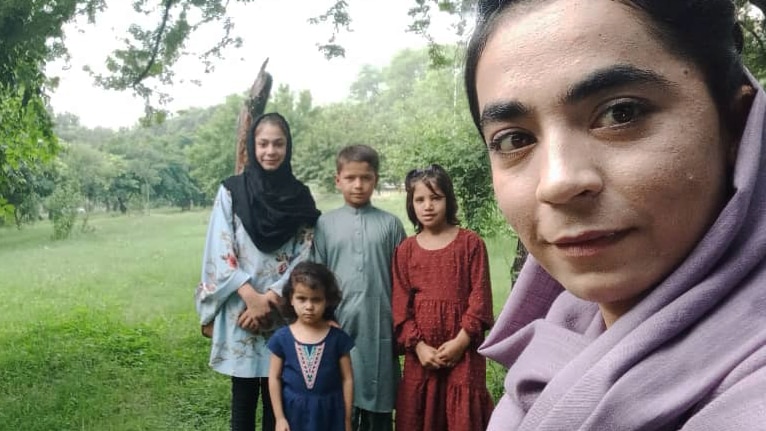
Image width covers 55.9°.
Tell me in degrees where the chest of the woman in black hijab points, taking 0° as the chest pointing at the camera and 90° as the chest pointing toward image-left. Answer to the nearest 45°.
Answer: approximately 0°

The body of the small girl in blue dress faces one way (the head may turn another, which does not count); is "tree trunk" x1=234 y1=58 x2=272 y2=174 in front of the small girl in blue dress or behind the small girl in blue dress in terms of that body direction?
behind

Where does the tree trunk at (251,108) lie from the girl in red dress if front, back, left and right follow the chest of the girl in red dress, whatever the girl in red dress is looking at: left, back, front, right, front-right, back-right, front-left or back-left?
back-right

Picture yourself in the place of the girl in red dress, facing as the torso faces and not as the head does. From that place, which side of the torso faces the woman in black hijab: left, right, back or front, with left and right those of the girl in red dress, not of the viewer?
right

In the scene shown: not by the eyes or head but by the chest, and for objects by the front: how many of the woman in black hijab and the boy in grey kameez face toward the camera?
2
